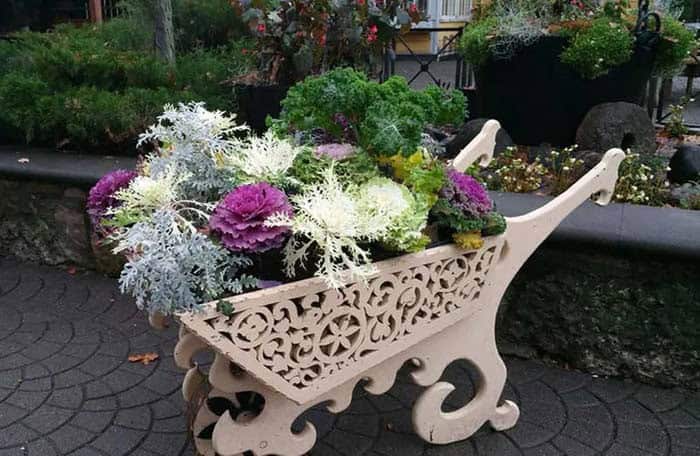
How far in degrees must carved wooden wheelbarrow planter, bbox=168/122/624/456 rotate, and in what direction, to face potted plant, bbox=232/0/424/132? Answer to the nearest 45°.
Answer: approximately 135° to its right

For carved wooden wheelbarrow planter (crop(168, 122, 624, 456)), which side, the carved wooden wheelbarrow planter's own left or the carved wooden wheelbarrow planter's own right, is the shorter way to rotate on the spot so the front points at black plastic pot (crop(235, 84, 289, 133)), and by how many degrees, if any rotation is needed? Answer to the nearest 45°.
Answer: approximately 135° to the carved wooden wheelbarrow planter's own right

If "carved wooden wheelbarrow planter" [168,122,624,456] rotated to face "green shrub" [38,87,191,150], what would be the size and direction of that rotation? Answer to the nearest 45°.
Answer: approximately 90° to its right

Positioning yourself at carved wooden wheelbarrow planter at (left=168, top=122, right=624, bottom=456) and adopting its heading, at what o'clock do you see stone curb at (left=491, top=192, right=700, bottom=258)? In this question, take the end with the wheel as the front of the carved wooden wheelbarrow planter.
The stone curb is roughly at 6 o'clock from the carved wooden wheelbarrow planter.

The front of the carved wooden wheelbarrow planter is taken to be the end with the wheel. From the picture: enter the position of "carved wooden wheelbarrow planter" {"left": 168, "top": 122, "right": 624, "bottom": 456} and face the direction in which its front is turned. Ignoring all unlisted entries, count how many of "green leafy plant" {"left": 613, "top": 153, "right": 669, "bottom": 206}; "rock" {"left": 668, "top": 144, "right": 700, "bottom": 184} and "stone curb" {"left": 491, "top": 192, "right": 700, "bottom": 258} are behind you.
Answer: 3

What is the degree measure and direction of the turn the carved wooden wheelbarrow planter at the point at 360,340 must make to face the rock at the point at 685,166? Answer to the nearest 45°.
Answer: approximately 180°

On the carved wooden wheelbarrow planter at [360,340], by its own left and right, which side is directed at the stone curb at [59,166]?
right

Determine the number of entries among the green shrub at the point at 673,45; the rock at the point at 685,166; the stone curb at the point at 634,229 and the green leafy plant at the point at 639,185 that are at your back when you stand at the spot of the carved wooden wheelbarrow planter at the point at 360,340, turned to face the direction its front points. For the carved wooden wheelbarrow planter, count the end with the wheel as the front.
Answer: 4

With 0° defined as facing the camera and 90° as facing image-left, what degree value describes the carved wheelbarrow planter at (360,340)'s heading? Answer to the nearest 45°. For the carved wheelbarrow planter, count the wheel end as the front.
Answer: approximately 45°

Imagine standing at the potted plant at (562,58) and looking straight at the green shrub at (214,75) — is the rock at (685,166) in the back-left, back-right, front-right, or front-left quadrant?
back-left

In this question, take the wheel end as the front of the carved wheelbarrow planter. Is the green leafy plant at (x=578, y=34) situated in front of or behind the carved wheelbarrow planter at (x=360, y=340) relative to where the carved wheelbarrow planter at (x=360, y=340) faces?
behind

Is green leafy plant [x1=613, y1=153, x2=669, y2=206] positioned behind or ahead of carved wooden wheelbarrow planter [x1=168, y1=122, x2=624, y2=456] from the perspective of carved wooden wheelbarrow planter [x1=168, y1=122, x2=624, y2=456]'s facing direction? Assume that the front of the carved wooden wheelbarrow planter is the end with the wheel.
behind
